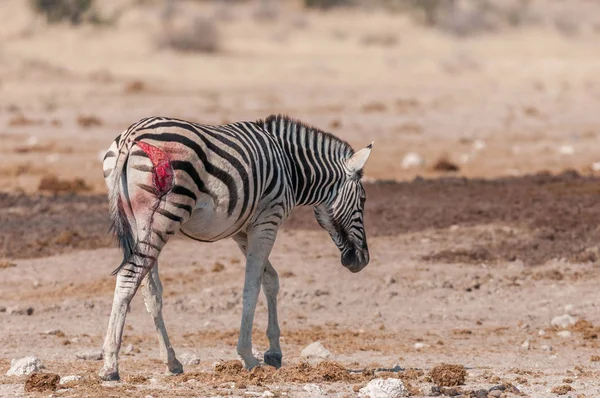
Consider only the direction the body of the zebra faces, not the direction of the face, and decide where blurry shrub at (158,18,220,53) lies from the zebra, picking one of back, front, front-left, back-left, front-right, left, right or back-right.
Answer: front-left

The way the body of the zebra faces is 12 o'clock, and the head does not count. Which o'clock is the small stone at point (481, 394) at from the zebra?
The small stone is roughly at 2 o'clock from the zebra.

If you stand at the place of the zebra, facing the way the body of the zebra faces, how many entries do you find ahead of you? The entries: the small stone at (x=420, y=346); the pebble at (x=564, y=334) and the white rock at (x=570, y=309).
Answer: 3

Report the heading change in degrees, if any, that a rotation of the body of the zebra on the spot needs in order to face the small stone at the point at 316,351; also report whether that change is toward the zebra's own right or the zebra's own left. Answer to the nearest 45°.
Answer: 0° — it already faces it

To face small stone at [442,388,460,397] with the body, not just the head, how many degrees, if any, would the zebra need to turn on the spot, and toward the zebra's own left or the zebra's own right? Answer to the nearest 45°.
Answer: approximately 45° to the zebra's own right

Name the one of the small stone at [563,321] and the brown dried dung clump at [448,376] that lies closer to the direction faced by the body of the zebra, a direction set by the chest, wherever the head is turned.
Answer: the small stone

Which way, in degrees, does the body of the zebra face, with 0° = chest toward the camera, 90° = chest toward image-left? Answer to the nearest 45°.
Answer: approximately 225°

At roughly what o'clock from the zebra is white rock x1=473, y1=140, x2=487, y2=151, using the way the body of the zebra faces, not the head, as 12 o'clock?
The white rock is roughly at 11 o'clock from the zebra.
